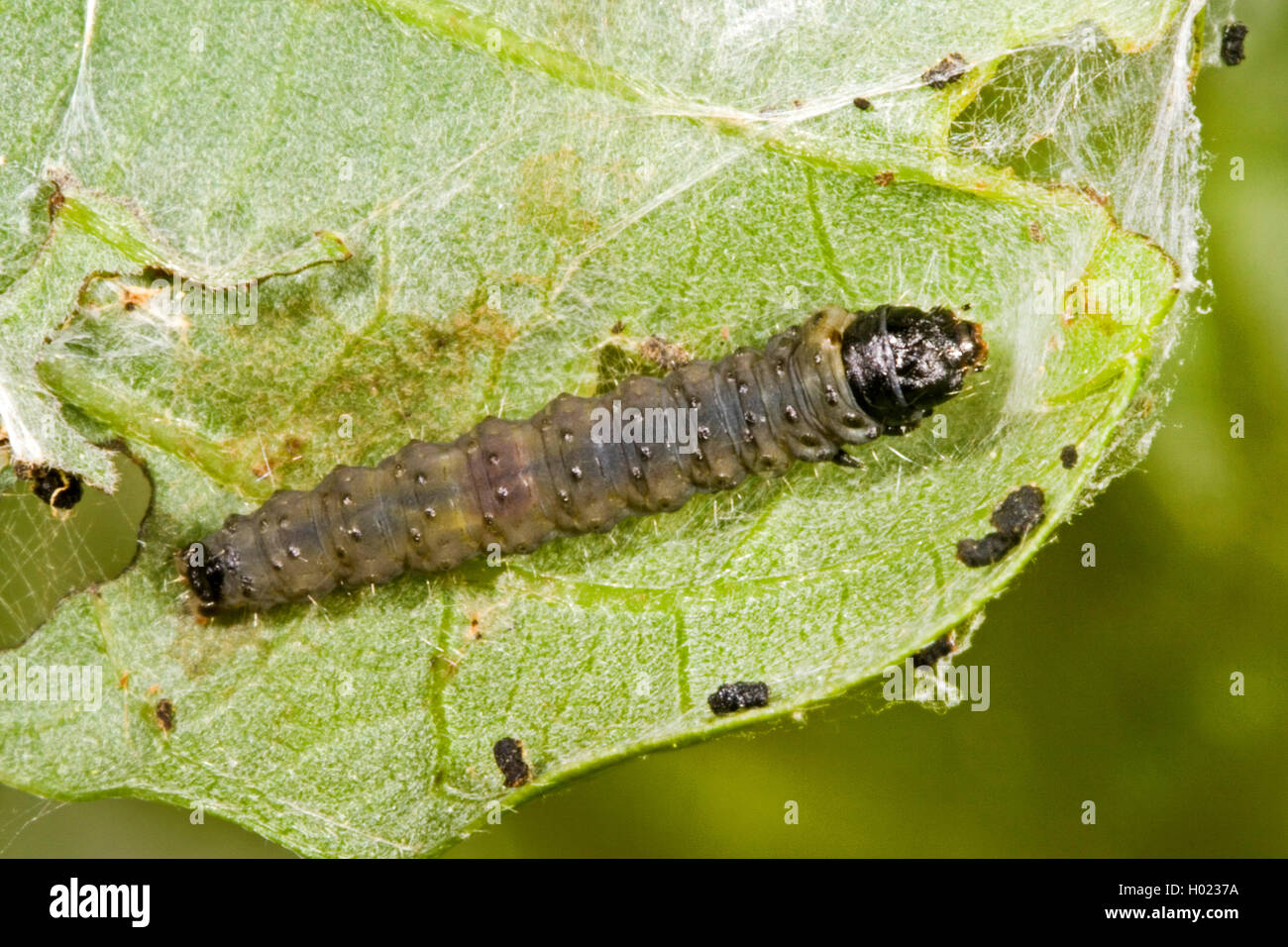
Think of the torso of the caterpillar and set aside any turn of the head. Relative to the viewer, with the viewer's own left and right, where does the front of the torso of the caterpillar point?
facing to the right of the viewer
